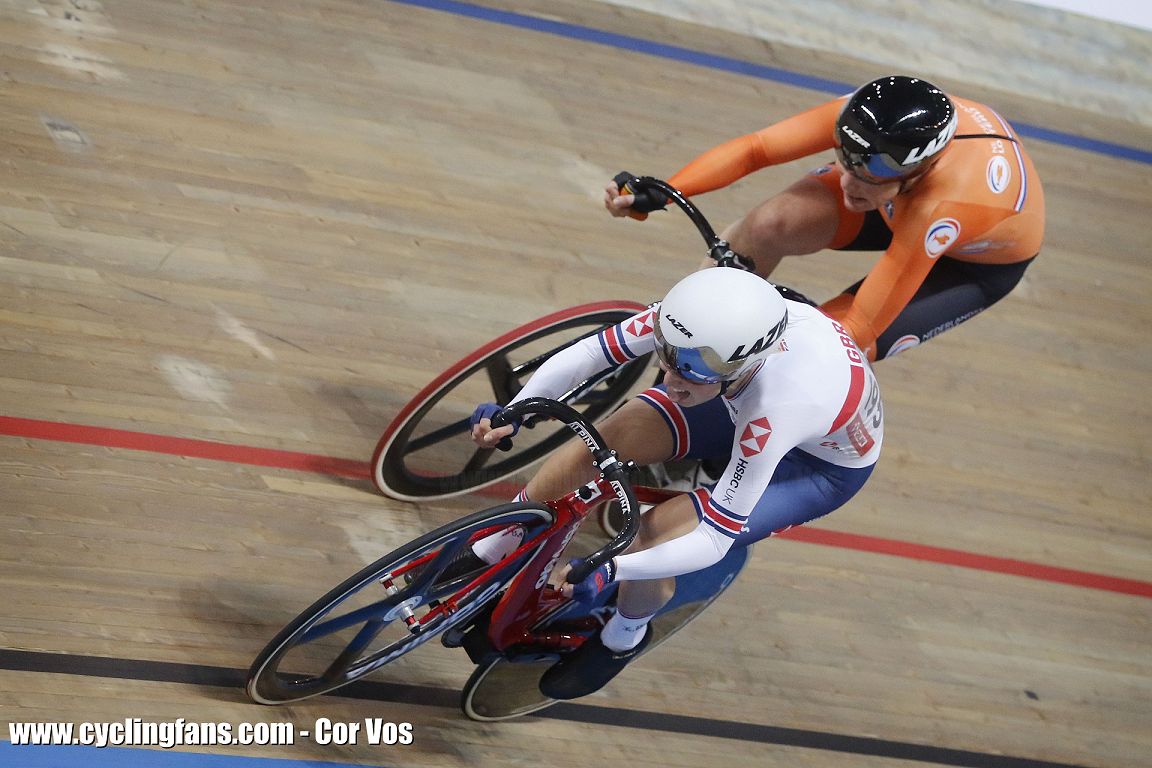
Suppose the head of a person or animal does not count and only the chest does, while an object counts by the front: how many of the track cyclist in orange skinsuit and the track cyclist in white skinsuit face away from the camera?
0

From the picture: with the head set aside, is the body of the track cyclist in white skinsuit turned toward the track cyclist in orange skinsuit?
no

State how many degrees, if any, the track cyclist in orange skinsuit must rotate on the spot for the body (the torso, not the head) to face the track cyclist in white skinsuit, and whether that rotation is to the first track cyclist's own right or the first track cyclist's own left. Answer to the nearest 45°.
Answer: approximately 45° to the first track cyclist's own left

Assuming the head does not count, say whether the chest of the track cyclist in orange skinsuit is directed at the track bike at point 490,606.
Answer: yes

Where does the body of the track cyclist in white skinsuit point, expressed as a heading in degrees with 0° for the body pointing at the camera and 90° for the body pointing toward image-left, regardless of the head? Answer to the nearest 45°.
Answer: approximately 45°

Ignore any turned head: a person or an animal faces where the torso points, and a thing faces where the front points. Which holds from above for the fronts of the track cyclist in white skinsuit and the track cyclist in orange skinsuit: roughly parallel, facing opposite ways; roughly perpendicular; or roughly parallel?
roughly parallel

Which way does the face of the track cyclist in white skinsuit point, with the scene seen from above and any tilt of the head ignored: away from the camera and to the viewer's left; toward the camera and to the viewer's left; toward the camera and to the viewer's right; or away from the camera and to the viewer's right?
toward the camera and to the viewer's left

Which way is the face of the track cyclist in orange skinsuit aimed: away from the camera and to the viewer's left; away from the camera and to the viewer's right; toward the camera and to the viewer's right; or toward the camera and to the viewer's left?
toward the camera and to the viewer's left

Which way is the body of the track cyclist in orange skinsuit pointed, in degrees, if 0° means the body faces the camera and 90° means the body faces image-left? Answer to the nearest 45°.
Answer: approximately 45°
